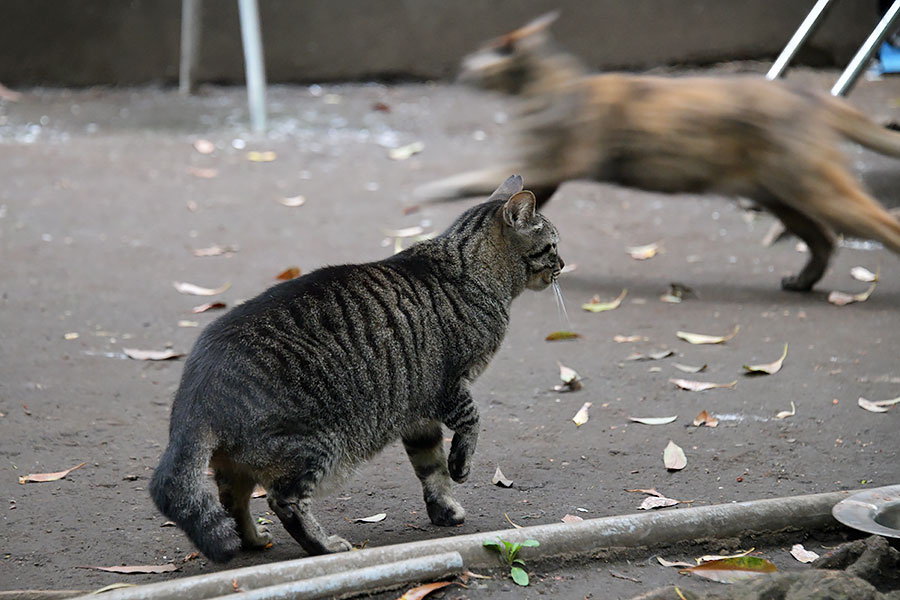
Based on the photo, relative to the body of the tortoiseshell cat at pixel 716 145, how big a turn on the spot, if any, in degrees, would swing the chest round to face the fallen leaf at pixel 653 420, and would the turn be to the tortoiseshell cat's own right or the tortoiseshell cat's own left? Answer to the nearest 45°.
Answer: approximately 90° to the tortoiseshell cat's own left

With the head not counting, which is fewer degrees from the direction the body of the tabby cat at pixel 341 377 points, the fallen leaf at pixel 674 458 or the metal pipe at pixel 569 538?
the fallen leaf

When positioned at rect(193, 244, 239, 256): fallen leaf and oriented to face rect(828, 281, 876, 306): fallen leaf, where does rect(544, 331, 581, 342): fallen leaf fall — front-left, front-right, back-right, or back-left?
front-right

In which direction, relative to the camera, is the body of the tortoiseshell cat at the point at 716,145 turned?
to the viewer's left

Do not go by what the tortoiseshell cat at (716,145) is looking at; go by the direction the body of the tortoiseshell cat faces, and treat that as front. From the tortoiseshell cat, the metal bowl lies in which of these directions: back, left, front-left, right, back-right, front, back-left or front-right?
left

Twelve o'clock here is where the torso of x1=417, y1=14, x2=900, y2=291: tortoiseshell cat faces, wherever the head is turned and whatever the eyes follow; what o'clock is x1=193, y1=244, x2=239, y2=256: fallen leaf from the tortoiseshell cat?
The fallen leaf is roughly at 12 o'clock from the tortoiseshell cat.

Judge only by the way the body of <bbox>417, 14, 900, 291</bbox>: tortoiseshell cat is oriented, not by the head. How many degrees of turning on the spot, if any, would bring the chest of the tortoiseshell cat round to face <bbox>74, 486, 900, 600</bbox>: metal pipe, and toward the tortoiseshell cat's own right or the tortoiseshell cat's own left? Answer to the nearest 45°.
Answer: approximately 90° to the tortoiseshell cat's own left

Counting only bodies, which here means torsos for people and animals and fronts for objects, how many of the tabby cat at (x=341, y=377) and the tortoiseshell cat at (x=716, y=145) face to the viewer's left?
1

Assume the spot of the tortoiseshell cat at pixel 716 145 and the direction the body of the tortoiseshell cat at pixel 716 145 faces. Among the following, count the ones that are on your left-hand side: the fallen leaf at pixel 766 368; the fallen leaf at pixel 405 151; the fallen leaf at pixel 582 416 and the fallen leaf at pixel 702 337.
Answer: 3

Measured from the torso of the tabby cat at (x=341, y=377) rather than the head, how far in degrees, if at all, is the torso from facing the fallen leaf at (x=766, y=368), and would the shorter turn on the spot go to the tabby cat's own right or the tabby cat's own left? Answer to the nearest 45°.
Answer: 0° — it already faces it

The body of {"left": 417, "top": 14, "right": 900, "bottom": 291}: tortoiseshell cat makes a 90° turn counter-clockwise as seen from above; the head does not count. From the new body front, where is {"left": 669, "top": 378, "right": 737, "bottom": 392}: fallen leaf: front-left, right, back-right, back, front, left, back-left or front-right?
front

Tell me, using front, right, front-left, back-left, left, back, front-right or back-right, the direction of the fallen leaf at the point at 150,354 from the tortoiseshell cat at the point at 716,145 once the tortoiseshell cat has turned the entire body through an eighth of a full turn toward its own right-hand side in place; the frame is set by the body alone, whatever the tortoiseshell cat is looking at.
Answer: left

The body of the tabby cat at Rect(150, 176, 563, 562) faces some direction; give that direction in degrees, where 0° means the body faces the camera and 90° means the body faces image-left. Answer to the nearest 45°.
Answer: approximately 225°

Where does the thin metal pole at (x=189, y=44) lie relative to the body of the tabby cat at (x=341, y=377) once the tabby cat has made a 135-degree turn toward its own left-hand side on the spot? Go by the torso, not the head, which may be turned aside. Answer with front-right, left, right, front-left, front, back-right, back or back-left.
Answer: right

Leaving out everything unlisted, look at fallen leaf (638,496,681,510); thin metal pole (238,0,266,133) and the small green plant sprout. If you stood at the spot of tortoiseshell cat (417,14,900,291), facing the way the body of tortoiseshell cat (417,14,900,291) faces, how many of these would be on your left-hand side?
2

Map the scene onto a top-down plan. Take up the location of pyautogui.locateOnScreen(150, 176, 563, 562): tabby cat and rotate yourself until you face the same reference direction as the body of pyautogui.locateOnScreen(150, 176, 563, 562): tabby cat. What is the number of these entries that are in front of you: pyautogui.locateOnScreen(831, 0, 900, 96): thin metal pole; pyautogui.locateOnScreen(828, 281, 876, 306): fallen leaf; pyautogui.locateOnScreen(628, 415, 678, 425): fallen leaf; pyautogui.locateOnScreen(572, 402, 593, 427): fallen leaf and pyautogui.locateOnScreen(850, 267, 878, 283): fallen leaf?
5

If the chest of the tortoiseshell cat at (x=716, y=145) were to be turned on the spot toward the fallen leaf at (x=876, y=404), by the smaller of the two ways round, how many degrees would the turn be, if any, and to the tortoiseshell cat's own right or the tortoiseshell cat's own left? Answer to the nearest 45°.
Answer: approximately 90° to the tortoiseshell cat's own left

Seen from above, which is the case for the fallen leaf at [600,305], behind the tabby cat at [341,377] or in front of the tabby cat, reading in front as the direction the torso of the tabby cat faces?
in front
